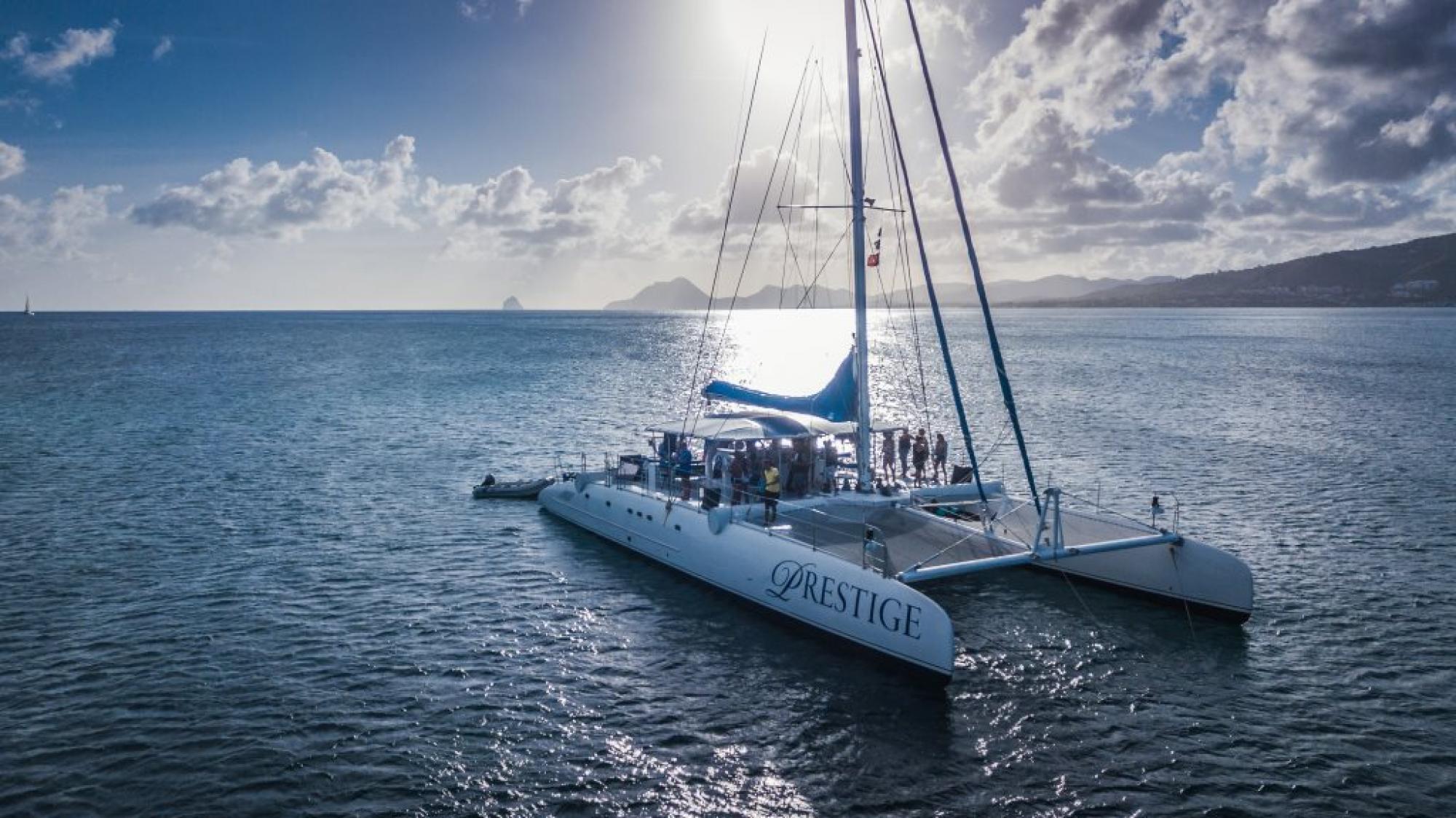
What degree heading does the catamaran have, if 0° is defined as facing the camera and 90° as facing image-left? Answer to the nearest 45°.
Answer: approximately 315°
